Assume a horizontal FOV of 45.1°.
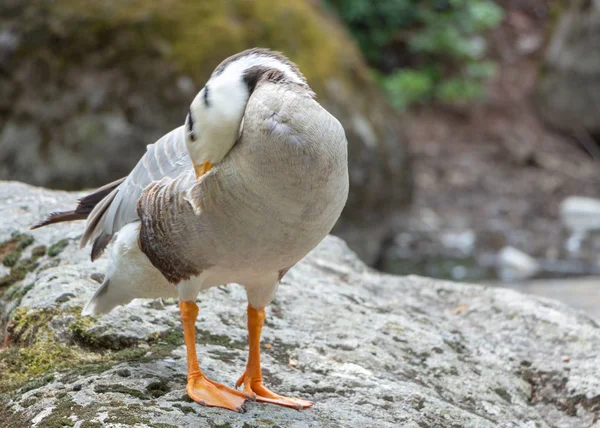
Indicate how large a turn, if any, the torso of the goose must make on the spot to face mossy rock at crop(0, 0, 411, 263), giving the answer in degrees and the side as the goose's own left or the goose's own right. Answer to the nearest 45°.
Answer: approximately 135° to the goose's own left

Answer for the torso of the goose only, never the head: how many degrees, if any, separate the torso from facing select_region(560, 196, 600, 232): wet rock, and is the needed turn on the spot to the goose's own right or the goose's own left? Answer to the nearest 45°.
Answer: approximately 90° to the goose's own left

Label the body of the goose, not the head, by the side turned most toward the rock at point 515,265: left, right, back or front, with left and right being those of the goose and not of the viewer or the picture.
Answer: left

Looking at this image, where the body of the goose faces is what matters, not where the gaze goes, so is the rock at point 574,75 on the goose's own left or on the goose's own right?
on the goose's own left

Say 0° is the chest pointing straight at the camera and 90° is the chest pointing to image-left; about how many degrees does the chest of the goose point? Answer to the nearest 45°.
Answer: approximately 315°
